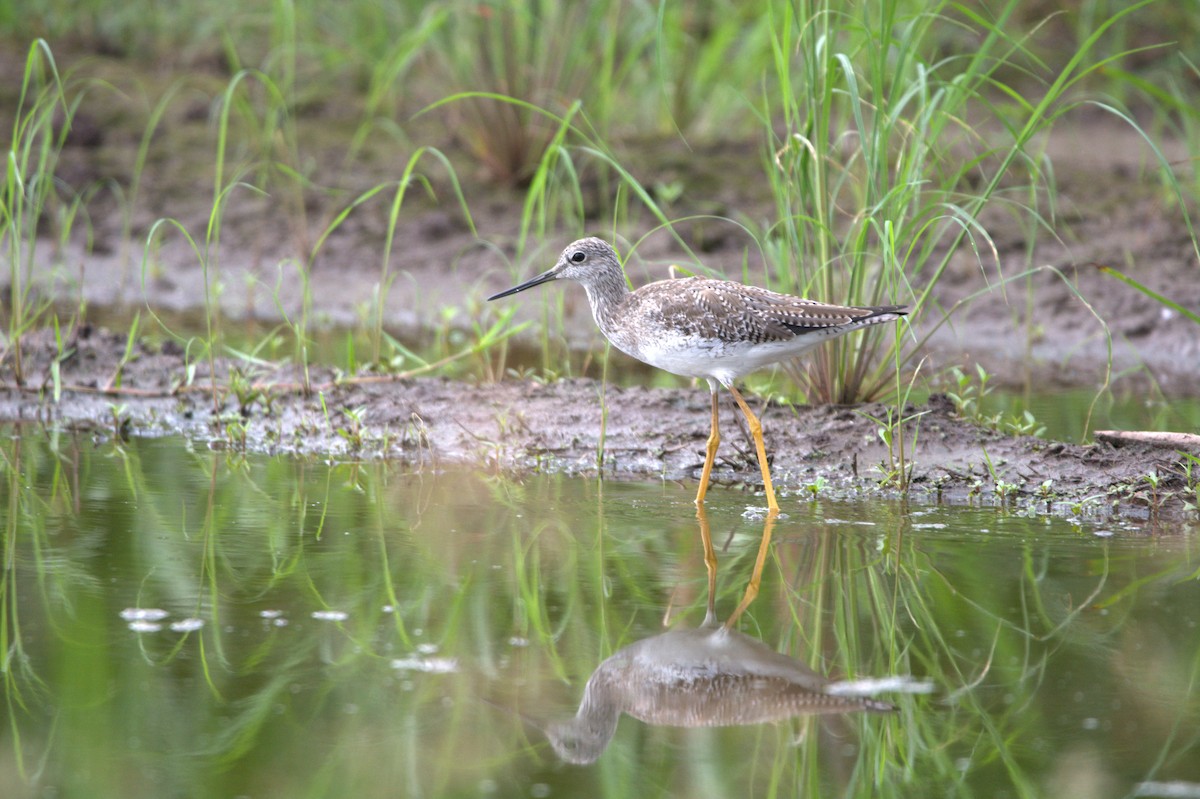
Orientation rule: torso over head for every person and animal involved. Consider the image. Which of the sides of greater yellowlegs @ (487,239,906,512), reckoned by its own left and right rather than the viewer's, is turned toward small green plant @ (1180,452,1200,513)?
back

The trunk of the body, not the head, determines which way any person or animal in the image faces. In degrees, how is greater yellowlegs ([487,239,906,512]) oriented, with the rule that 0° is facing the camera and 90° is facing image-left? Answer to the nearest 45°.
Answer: approximately 90°

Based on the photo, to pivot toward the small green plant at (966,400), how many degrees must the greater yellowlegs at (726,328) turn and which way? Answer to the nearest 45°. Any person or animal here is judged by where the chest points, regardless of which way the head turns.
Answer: approximately 135° to its right

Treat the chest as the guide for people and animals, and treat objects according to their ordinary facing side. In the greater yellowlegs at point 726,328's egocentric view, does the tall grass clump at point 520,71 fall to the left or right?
on its right
